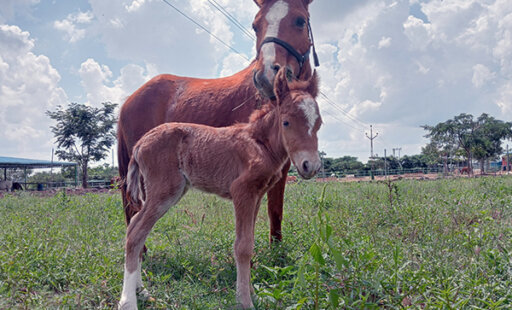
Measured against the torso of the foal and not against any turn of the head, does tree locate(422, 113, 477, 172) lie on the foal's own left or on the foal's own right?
on the foal's own left

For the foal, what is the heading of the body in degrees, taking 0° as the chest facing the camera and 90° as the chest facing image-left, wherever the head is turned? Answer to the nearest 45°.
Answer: approximately 270°

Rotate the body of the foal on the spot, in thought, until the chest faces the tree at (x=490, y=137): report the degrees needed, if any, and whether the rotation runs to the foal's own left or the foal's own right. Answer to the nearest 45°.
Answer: approximately 45° to the foal's own left

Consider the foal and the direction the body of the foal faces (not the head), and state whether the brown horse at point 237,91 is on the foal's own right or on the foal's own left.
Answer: on the foal's own left

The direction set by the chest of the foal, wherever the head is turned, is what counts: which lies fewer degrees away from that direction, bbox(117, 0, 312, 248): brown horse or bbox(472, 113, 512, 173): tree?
the tree
